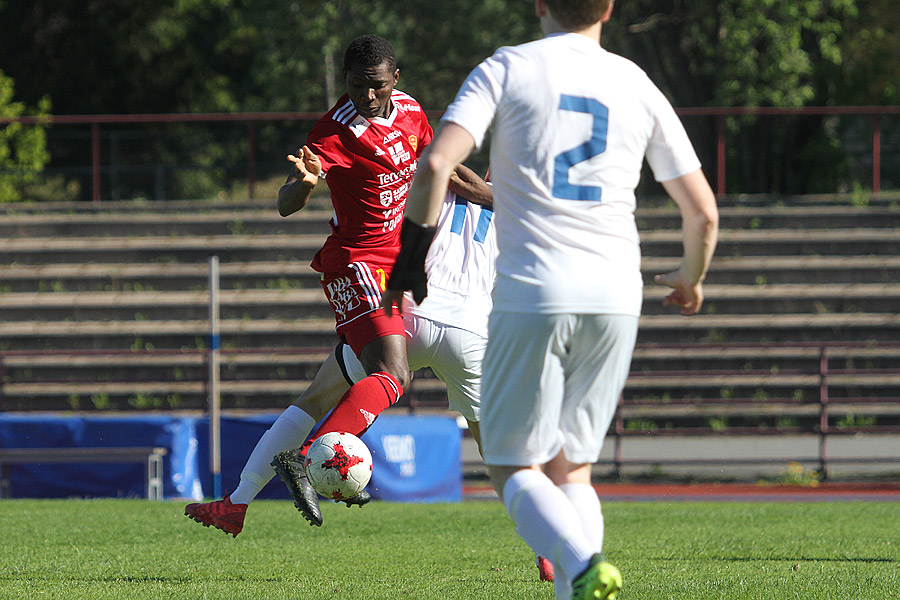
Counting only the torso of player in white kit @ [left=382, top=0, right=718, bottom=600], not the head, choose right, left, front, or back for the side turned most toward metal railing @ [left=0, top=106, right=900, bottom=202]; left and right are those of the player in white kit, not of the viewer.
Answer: front

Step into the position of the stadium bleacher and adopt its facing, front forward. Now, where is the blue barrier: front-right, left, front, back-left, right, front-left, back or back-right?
front

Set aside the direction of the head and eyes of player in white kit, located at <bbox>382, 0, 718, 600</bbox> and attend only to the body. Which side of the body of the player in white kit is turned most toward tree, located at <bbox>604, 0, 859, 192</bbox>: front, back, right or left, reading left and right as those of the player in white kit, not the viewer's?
front

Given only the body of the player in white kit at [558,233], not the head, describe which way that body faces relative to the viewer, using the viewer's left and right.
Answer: facing away from the viewer

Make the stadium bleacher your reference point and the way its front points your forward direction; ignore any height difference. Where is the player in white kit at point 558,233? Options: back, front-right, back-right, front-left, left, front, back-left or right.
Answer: front

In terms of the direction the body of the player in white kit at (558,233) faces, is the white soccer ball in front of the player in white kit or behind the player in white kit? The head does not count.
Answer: in front

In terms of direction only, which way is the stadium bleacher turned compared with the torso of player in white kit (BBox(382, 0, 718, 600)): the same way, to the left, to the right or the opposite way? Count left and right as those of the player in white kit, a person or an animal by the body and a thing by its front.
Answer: the opposite way

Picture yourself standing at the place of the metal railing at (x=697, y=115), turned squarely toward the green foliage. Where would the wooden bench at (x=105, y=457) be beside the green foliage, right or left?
left

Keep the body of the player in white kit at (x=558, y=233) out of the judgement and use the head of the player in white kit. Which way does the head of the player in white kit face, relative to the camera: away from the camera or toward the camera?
away from the camera

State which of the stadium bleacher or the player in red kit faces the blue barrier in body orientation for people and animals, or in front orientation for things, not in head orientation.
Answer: the stadium bleacher

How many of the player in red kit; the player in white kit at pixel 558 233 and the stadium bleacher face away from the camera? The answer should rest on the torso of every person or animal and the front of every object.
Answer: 1

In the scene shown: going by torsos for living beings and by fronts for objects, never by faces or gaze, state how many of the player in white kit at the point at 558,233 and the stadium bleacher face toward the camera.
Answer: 1

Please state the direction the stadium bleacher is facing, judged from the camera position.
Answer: facing the viewer
